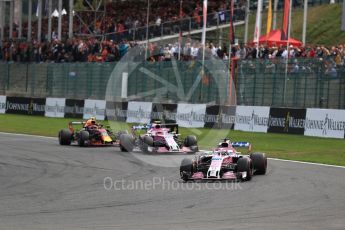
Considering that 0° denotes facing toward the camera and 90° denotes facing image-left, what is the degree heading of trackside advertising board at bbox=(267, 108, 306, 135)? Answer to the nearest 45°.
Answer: approximately 0°

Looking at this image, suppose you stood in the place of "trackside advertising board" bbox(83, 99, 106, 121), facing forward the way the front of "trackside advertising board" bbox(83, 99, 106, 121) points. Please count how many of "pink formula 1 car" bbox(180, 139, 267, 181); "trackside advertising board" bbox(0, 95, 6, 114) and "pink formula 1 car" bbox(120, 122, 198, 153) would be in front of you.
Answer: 2

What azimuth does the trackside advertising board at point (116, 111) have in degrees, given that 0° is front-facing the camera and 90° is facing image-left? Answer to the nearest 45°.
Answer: approximately 0°

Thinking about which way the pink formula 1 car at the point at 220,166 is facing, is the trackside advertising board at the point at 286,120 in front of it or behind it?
behind

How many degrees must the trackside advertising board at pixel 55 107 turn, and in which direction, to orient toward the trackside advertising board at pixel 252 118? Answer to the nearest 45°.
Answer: approximately 45° to its left

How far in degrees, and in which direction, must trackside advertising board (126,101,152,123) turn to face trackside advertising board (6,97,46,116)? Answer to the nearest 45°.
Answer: approximately 135° to its right
